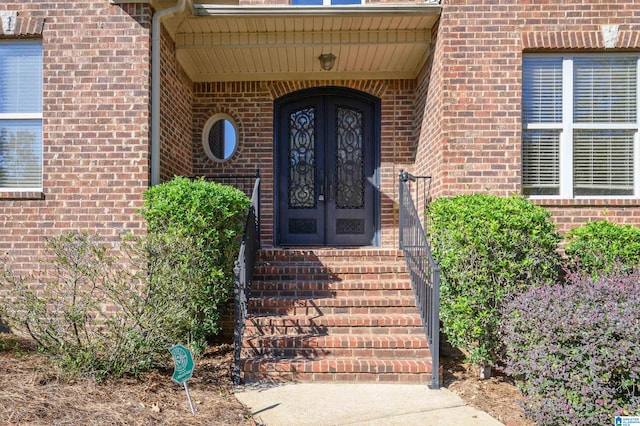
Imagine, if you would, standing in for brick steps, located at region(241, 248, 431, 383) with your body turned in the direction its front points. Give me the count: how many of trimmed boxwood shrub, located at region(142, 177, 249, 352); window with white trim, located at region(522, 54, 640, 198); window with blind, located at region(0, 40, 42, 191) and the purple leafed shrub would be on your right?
2

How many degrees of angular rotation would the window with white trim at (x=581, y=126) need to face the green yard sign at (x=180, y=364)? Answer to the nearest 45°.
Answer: approximately 45° to its right

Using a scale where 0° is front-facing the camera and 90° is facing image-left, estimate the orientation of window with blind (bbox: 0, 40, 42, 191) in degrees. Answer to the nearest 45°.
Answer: approximately 0°

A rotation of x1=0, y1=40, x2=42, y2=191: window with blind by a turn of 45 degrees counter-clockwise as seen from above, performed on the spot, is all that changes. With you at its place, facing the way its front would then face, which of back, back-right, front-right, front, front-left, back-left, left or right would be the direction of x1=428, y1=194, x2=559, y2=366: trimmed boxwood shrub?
front

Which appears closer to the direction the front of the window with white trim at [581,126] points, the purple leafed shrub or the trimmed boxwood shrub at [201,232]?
the purple leafed shrub

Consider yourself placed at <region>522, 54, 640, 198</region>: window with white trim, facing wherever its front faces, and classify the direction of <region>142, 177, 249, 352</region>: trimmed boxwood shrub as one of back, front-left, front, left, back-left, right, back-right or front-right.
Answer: front-right

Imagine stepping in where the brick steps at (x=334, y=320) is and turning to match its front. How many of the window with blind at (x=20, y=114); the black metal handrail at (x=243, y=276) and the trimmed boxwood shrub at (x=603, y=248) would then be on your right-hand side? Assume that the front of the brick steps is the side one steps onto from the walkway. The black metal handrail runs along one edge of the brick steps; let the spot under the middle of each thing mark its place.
2

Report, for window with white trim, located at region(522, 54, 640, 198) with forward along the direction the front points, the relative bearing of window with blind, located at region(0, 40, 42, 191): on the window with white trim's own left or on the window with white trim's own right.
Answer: on the window with white trim's own right

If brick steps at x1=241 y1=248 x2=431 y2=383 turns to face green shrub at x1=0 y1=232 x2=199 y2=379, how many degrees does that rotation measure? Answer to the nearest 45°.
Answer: approximately 45° to its right

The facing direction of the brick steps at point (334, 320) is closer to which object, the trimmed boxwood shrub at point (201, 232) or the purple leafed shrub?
the purple leafed shrub

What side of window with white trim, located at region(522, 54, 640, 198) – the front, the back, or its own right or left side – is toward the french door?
right

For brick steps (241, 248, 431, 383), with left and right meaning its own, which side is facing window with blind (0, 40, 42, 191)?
right

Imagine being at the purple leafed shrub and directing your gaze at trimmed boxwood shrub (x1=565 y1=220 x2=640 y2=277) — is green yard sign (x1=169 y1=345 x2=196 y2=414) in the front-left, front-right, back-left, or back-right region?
back-left

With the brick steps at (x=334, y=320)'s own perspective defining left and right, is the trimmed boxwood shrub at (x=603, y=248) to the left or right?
on its left

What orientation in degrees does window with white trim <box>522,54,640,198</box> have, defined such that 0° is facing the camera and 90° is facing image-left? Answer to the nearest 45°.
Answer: approximately 0°
